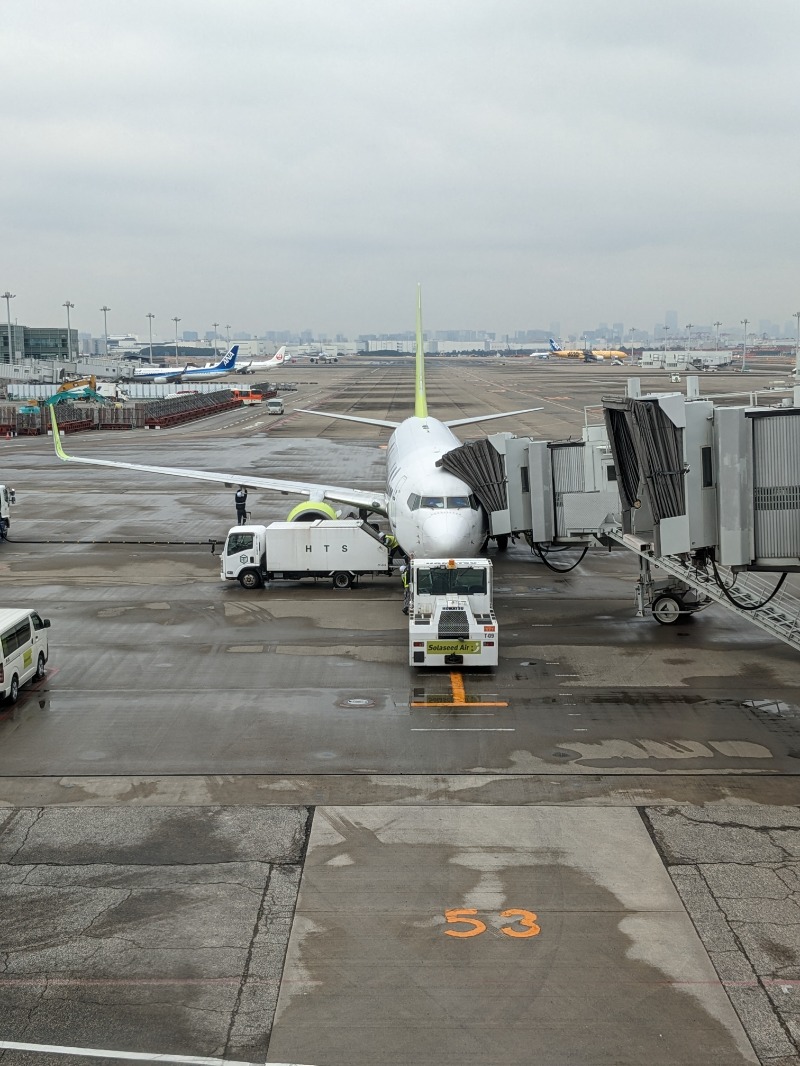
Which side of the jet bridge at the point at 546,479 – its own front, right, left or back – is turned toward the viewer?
left

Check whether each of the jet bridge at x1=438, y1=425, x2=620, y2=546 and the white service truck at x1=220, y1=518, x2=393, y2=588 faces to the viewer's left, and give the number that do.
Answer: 2

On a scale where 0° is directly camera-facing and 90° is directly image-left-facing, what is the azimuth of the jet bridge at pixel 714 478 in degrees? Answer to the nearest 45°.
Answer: approximately 90°

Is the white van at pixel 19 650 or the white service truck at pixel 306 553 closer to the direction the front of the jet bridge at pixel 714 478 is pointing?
the white van

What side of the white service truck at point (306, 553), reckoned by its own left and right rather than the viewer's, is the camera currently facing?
left
